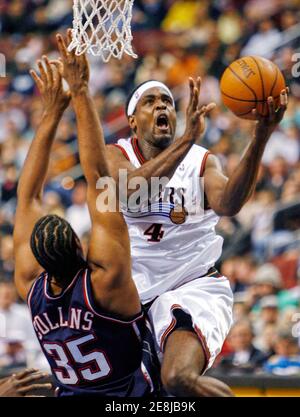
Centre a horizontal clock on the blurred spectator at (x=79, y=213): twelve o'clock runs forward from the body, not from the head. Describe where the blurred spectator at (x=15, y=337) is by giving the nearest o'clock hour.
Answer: the blurred spectator at (x=15, y=337) is roughly at 1 o'clock from the blurred spectator at (x=79, y=213).

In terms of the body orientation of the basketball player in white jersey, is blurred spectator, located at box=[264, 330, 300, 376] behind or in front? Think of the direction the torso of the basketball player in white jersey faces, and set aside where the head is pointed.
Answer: behind

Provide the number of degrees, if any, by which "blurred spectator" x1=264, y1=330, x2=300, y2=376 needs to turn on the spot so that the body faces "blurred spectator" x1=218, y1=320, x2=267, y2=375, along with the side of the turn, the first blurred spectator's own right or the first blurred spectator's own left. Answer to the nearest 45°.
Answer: approximately 135° to the first blurred spectator's own right

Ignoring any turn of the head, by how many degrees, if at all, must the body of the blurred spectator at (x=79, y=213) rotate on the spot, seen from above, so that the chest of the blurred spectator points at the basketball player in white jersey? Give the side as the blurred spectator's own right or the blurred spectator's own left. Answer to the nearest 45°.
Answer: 0° — they already face them

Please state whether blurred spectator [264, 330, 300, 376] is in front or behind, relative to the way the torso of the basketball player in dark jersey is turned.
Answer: in front

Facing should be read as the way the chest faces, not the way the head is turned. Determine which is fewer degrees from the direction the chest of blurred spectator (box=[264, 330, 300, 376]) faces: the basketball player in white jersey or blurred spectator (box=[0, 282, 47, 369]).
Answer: the basketball player in white jersey

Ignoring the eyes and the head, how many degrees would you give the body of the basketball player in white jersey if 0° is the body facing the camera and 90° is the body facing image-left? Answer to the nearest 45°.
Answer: approximately 0°

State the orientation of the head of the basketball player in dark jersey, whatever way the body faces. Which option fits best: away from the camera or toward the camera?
away from the camera
